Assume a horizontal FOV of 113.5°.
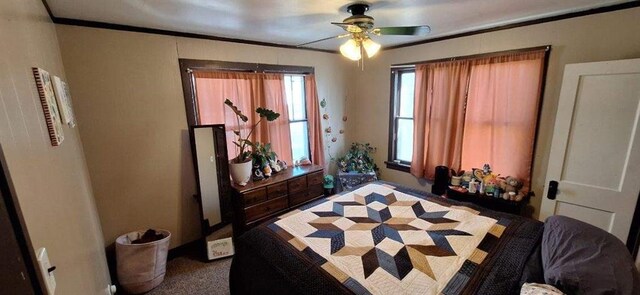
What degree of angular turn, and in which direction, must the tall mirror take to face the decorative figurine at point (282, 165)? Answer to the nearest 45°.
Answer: approximately 45° to its left

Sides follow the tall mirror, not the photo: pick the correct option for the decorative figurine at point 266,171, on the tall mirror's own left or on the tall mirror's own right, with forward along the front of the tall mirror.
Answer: on the tall mirror's own left

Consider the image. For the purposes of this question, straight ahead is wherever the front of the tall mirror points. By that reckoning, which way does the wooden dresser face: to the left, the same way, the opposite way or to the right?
the same way

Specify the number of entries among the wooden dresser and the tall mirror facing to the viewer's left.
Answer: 0

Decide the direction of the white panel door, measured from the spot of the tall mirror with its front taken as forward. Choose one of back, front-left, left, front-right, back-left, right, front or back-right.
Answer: front

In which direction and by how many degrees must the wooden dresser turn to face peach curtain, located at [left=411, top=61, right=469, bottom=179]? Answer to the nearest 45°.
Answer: approximately 45° to its left

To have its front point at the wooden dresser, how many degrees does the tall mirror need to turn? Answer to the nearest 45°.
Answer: approximately 45° to its left

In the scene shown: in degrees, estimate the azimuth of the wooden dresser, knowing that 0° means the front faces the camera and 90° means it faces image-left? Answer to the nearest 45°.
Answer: approximately 315°

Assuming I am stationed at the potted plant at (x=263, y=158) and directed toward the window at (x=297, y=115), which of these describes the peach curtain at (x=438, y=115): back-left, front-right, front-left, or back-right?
front-right
